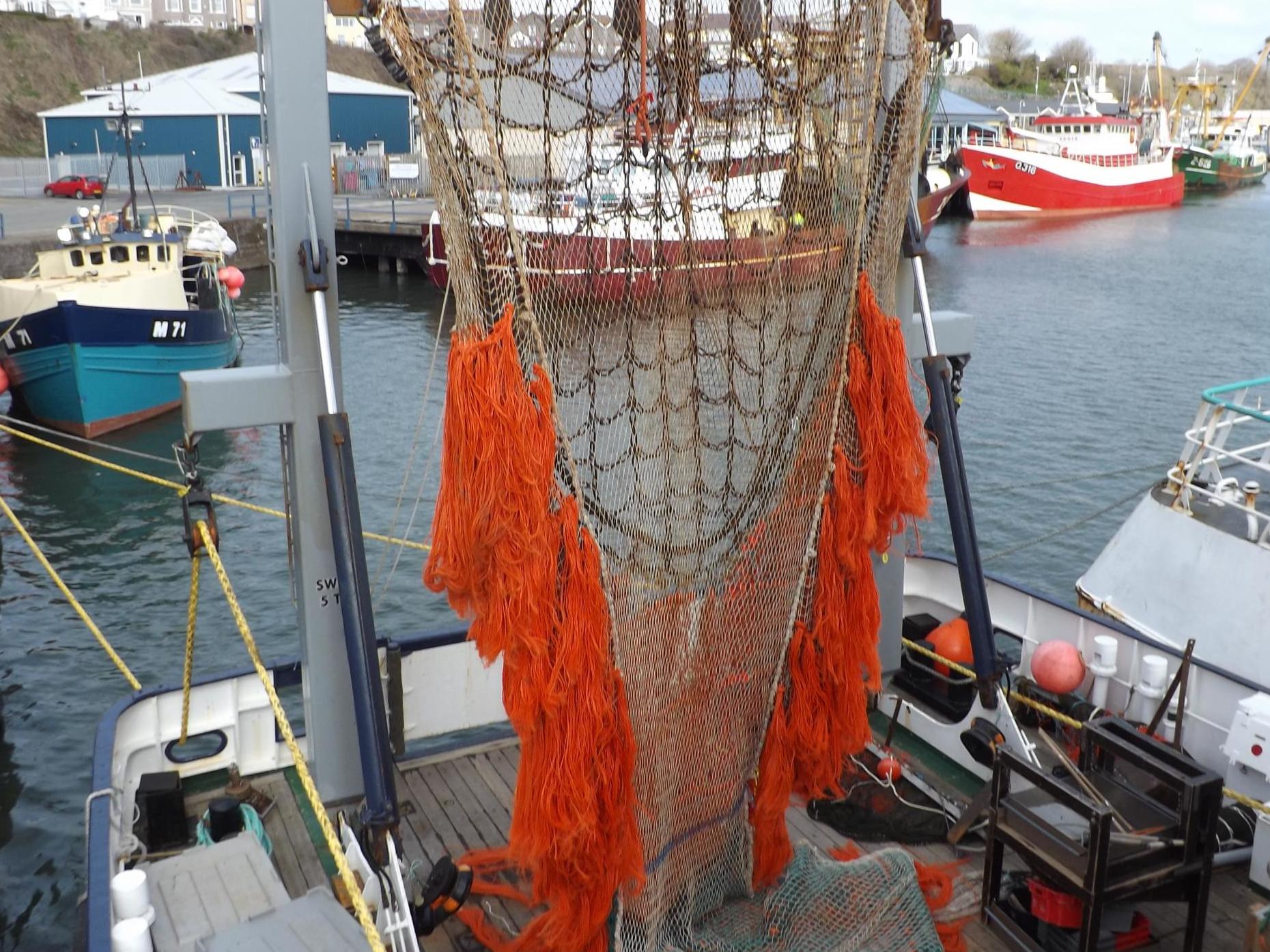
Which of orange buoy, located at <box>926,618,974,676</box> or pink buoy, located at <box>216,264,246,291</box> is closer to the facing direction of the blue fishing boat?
the orange buoy

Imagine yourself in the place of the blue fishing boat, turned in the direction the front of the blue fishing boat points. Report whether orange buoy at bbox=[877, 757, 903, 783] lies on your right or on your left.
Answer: on your left

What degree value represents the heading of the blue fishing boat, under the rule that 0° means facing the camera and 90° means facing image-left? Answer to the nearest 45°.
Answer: approximately 45°

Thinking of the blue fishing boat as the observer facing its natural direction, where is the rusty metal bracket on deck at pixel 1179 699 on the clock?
The rusty metal bracket on deck is roughly at 10 o'clock from the blue fishing boat.

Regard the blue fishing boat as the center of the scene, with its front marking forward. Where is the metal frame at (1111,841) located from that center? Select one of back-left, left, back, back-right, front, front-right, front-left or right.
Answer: front-left

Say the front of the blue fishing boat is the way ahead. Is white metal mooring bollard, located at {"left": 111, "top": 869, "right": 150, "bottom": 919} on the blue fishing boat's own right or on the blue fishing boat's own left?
on the blue fishing boat's own left

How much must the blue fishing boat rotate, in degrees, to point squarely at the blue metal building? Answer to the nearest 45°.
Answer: approximately 135° to its right

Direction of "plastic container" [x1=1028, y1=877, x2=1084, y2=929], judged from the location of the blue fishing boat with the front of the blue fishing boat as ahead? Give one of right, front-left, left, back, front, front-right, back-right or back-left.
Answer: front-left

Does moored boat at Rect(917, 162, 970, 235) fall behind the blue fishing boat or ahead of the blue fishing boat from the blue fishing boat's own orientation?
behind
